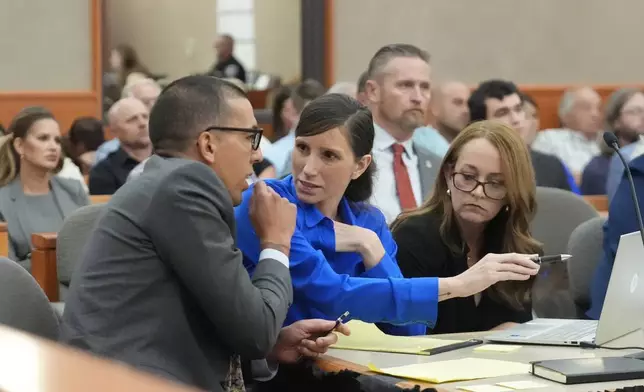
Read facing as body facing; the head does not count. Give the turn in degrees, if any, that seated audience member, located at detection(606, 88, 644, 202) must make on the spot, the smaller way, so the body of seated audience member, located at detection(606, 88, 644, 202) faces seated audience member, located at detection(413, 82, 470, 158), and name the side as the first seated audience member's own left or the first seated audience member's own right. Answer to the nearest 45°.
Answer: approximately 90° to the first seated audience member's own right

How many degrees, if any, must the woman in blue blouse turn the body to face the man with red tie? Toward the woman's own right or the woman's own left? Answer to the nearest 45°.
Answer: approximately 180°

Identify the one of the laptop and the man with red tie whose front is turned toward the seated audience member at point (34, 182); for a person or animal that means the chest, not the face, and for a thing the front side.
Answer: the laptop

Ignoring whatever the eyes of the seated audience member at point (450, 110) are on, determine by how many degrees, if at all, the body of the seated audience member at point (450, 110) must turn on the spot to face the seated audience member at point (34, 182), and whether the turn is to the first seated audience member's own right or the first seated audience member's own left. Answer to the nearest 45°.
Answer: approximately 90° to the first seated audience member's own right

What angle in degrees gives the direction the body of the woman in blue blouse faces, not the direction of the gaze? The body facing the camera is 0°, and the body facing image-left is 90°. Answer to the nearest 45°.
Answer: approximately 0°

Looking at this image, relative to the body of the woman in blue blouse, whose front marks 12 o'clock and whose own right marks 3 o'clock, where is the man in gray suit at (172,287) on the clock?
The man in gray suit is roughly at 1 o'clock from the woman in blue blouse.

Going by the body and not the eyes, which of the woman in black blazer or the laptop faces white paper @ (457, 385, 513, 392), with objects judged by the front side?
the woman in black blazer

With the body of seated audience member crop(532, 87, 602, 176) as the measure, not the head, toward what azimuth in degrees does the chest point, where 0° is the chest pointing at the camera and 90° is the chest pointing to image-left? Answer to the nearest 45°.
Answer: approximately 315°
